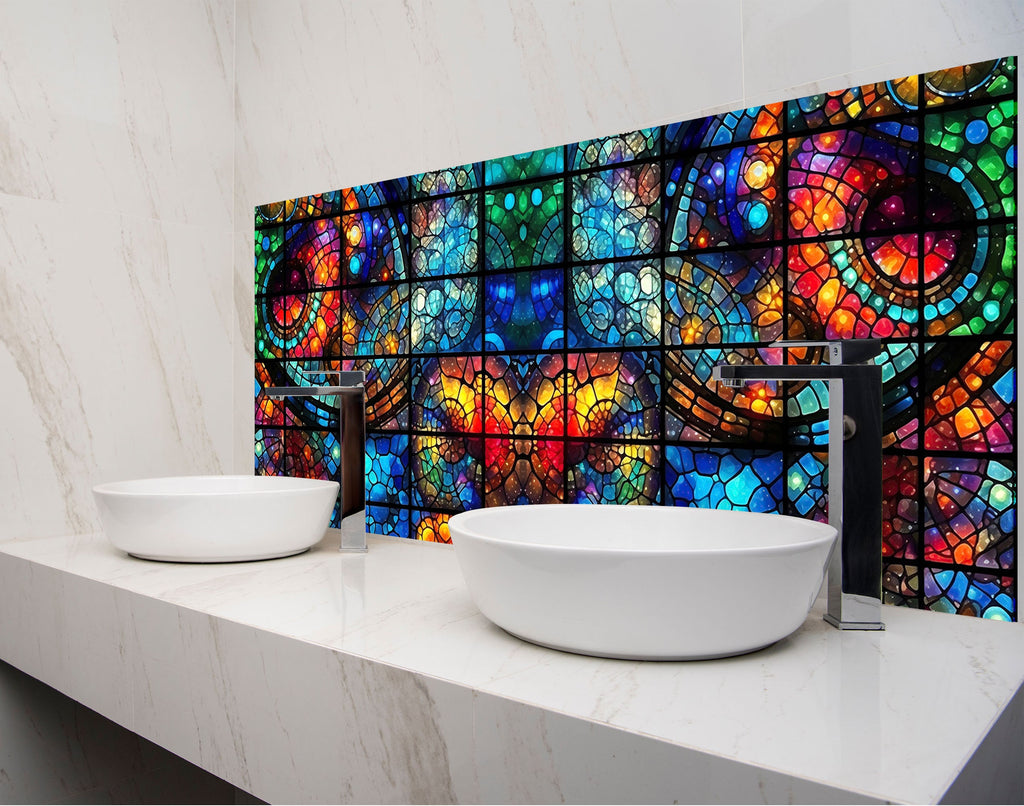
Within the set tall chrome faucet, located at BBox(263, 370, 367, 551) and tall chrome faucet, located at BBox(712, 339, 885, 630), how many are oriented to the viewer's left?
2

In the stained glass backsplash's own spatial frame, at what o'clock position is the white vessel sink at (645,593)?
The white vessel sink is roughly at 11 o'clock from the stained glass backsplash.

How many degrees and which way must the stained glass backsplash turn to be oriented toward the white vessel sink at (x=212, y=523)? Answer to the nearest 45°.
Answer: approximately 45° to its right

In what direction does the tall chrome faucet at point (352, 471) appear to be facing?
to the viewer's left

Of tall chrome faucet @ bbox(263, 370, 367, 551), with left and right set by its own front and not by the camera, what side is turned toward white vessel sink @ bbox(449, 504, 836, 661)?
left

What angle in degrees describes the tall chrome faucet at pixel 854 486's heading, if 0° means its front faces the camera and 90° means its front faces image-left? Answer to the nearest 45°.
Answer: approximately 90°
